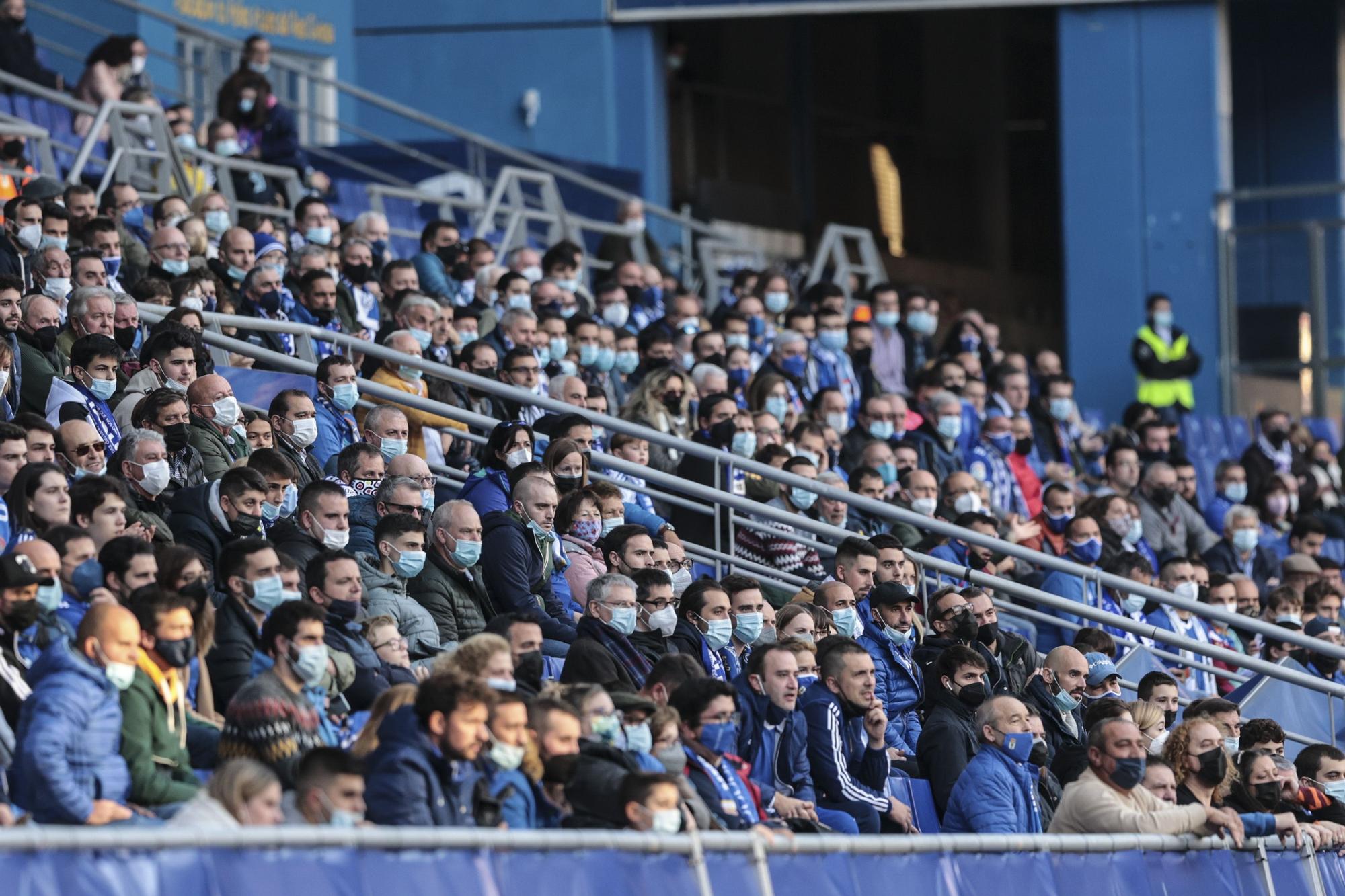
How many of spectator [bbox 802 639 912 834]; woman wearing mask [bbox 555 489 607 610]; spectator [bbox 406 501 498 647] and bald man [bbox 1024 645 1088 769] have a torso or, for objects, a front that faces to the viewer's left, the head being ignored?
0

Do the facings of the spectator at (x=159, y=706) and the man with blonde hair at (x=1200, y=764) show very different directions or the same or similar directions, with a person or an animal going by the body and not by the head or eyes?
same or similar directions

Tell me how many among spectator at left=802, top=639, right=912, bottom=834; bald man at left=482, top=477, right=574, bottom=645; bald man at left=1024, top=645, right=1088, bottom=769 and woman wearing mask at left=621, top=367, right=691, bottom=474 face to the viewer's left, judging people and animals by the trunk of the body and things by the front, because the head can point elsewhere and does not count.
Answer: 0

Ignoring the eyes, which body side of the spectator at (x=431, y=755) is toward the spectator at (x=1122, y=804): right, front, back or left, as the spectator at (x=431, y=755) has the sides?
left

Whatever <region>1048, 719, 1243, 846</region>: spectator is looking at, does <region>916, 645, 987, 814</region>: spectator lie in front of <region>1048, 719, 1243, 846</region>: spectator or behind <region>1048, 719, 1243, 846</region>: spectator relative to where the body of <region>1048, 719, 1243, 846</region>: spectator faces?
behind

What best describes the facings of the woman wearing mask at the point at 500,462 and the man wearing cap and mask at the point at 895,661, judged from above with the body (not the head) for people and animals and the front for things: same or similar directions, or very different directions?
same or similar directions

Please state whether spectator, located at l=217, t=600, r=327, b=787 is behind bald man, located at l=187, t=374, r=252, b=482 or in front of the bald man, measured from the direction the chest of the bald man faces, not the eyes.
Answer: in front

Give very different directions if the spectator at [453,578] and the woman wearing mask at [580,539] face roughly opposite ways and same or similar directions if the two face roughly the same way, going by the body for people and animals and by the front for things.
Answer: same or similar directions

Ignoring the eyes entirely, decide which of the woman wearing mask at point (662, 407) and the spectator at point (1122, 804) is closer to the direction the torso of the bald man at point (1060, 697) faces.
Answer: the spectator

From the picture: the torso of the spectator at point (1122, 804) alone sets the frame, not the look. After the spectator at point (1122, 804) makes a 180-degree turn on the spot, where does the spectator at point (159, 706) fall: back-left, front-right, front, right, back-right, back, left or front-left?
left

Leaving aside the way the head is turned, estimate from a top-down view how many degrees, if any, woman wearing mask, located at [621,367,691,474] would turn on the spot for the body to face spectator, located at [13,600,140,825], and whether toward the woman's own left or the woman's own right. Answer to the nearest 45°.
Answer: approximately 45° to the woman's own right

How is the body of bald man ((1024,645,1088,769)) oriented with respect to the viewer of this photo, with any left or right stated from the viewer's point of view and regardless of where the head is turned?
facing the viewer and to the right of the viewer

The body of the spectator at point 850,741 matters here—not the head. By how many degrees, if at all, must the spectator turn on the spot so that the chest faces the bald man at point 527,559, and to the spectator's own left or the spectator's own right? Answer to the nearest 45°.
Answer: approximately 180°

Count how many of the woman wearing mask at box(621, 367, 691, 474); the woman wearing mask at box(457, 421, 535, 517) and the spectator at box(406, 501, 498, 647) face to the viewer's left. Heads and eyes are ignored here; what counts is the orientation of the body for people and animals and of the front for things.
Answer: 0
